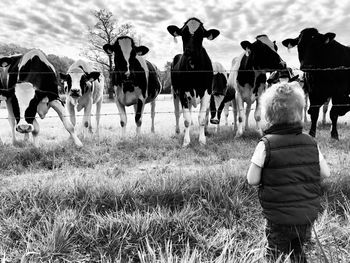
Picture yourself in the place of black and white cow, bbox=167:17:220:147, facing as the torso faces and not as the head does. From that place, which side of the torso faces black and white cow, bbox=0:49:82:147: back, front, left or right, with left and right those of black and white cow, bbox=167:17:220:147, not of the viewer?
right

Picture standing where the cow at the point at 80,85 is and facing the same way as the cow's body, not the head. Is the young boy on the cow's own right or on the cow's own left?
on the cow's own left

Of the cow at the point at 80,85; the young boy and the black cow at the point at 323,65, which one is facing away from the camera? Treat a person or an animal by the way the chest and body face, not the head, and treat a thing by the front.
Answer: the young boy

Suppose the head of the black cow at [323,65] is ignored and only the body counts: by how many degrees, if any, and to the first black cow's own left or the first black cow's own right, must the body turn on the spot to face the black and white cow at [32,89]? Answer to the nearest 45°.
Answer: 0° — it already faces it

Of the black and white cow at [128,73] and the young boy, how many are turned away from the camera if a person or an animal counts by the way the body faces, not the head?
1

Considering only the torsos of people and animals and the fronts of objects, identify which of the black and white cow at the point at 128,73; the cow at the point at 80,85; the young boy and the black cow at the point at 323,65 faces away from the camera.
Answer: the young boy

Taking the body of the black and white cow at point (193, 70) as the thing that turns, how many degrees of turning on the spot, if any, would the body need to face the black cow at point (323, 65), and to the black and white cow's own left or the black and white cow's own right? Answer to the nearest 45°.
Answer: approximately 90° to the black and white cow's own left

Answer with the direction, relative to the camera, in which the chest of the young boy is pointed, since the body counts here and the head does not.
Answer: away from the camera

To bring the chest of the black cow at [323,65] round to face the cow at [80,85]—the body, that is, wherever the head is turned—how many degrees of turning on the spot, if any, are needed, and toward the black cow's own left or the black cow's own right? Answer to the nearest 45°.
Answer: approximately 45° to the black cow's own right

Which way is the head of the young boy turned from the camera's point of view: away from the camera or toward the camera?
away from the camera
